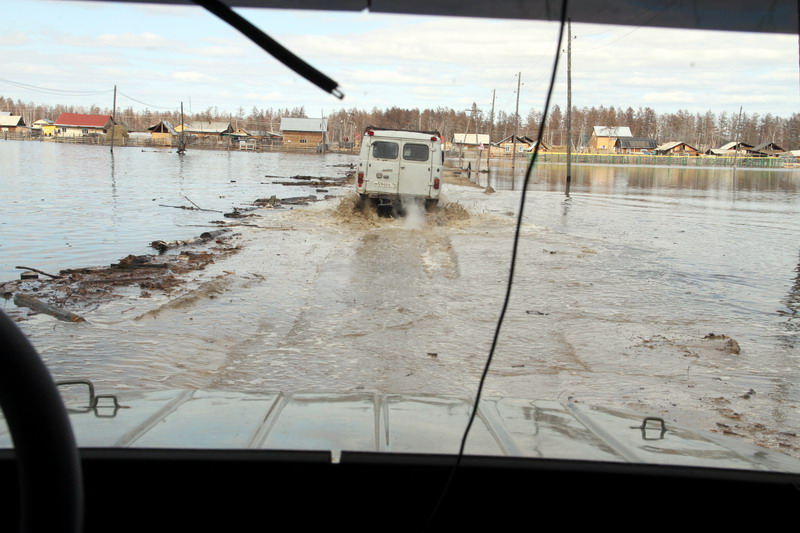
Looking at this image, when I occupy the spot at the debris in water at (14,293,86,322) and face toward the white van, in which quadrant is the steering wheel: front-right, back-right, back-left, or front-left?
back-right

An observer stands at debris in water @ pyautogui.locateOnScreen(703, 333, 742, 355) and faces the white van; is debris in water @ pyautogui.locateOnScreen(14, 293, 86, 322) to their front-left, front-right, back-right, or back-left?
front-left

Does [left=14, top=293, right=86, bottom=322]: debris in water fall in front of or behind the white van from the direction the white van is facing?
behind

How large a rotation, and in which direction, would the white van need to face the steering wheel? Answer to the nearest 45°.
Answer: approximately 180°

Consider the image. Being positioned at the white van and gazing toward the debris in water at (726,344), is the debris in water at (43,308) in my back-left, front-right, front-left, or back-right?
front-right

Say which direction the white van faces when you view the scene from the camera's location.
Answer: facing away from the viewer

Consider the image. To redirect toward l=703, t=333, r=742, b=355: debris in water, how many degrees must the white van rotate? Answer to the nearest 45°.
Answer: approximately 180°

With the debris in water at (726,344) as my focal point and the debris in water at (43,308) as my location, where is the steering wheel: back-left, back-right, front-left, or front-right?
front-right
